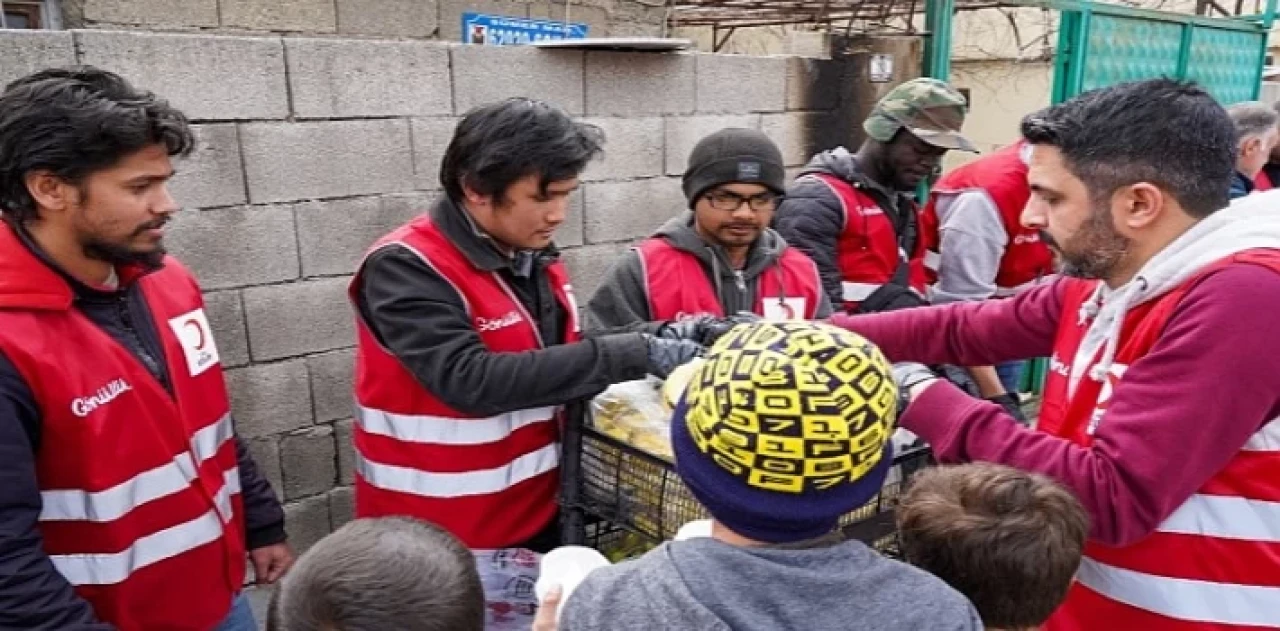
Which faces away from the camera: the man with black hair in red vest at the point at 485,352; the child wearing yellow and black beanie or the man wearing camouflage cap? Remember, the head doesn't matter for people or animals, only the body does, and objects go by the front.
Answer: the child wearing yellow and black beanie

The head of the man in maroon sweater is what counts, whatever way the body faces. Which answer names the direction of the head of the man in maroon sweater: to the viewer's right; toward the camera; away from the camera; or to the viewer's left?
to the viewer's left

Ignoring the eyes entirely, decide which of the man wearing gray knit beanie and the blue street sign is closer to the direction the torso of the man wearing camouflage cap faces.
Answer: the man wearing gray knit beanie

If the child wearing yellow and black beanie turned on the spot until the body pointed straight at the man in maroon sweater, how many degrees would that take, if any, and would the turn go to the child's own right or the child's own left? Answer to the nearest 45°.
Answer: approximately 45° to the child's own right

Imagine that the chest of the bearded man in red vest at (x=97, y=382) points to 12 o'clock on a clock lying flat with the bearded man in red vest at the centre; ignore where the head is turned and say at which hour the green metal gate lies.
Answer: The green metal gate is roughly at 10 o'clock from the bearded man in red vest.

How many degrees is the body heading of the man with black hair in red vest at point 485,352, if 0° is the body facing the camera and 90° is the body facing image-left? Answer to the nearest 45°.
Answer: approximately 315°

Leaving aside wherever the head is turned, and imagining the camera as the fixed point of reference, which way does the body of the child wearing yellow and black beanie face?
away from the camera

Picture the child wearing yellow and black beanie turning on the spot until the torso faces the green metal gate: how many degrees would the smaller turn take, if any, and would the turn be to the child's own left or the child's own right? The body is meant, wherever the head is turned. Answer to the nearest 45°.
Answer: approximately 45° to the child's own right

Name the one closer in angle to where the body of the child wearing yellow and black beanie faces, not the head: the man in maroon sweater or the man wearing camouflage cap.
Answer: the man wearing camouflage cap

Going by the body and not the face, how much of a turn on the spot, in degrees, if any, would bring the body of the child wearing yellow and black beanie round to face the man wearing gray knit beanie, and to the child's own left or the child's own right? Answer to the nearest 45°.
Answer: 0° — they already face them

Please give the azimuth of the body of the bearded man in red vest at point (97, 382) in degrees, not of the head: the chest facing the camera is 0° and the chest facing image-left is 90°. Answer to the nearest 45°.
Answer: approximately 315°

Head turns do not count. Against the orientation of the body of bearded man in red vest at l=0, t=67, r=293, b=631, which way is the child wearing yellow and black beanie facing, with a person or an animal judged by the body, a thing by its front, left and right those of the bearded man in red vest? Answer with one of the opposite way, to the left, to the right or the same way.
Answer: to the left

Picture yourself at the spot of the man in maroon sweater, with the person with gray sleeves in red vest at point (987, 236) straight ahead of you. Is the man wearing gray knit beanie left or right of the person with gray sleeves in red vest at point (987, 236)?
left
